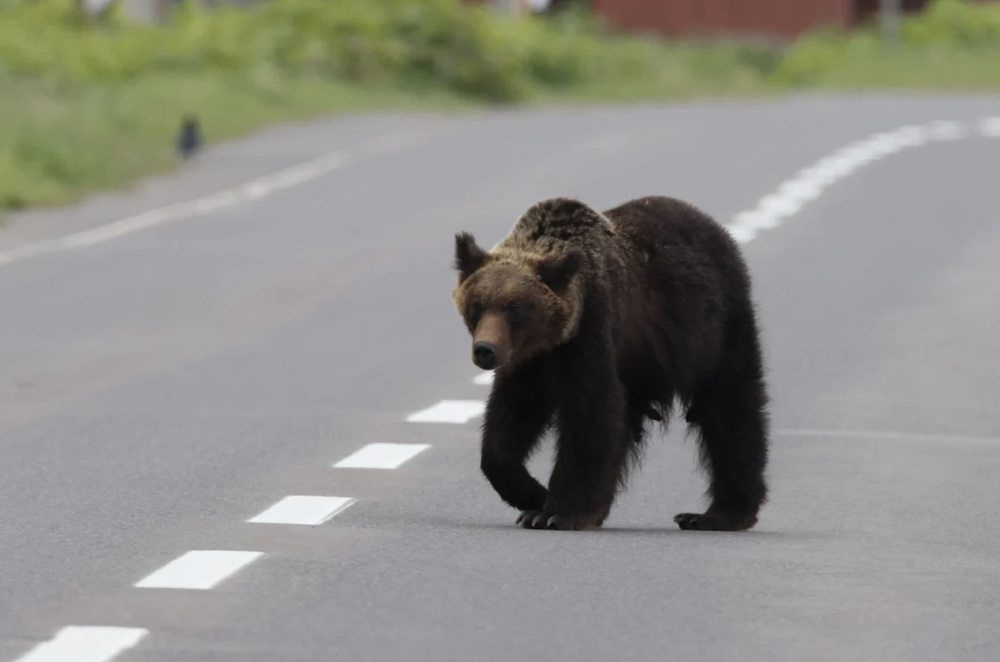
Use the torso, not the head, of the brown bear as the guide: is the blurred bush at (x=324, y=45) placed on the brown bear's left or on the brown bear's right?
on the brown bear's right

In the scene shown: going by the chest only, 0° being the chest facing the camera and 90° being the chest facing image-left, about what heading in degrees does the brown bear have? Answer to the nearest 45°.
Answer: approximately 45°

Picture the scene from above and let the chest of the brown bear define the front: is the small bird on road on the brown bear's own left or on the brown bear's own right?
on the brown bear's own right
